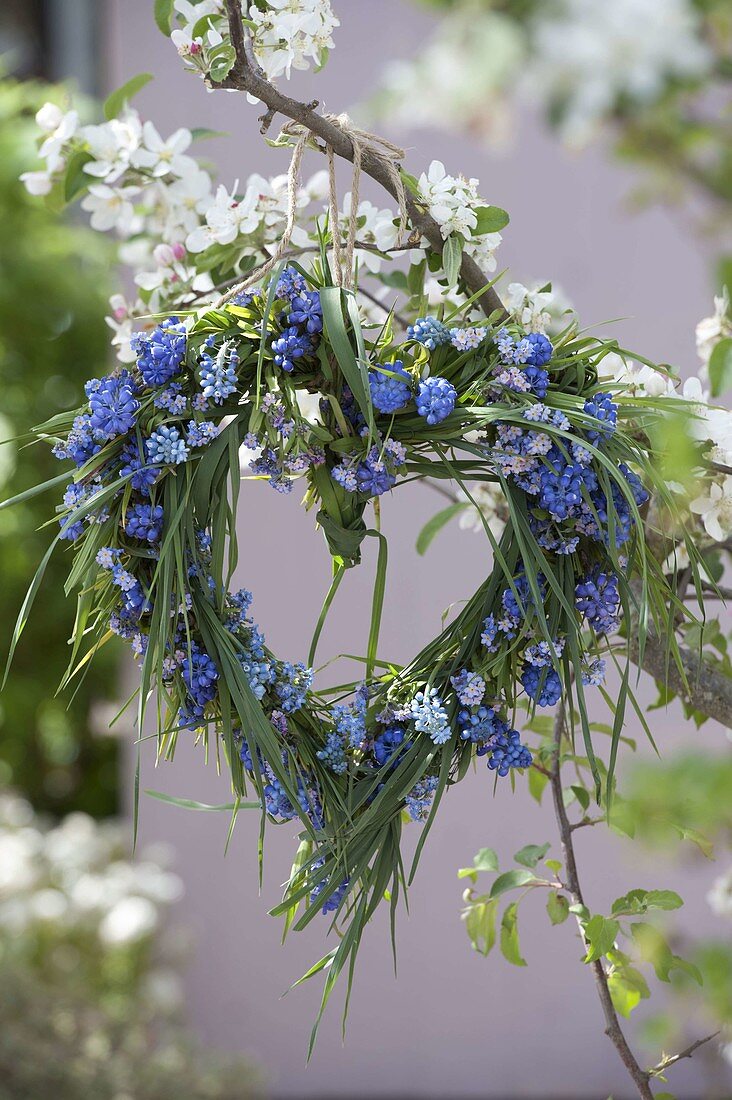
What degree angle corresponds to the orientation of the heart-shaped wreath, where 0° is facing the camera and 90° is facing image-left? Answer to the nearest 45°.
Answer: approximately 0°
